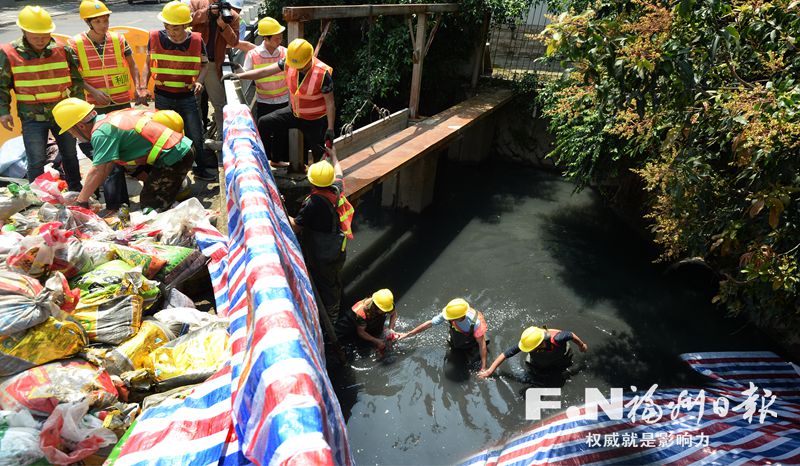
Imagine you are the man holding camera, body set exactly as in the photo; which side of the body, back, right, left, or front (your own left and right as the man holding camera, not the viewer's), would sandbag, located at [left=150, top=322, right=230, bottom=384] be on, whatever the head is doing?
front

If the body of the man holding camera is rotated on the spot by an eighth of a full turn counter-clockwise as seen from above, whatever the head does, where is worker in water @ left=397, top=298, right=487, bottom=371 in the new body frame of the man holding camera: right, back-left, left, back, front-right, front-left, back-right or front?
front

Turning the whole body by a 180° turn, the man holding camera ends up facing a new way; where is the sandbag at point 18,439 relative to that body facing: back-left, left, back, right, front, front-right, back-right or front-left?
back

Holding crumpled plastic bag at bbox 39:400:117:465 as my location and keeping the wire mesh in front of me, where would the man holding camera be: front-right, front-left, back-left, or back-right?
front-left

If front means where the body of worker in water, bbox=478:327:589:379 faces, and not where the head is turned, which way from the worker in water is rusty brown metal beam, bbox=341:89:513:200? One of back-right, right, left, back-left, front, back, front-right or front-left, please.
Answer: right

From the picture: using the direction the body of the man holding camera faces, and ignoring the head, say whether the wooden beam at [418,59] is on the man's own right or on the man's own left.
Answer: on the man's own left

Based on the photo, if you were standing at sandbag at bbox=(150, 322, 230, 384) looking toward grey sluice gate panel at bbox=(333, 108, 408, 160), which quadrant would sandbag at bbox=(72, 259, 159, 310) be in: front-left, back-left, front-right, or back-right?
front-left

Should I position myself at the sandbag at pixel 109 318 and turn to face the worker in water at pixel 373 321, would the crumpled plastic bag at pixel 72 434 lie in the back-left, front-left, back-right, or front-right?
back-right

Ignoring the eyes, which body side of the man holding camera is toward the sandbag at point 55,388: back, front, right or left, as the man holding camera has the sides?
front

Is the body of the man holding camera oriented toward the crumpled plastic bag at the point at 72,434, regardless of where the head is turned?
yes

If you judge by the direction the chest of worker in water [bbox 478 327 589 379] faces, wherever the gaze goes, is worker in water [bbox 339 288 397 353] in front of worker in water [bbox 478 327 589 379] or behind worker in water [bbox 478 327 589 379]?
in front

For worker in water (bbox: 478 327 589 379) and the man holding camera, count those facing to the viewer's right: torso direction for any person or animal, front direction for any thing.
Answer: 0

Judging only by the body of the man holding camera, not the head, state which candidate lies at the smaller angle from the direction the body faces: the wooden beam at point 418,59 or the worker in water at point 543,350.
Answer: the worker in water

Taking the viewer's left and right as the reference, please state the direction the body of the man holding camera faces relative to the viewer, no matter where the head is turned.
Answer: facing the viewer

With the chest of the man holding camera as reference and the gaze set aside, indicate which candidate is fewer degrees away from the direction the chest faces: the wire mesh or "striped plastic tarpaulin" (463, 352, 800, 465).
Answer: the striped plastic tarpaulin
